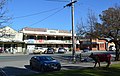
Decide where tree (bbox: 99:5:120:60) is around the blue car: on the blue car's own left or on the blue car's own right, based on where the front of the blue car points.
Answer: on the blue car's own left
